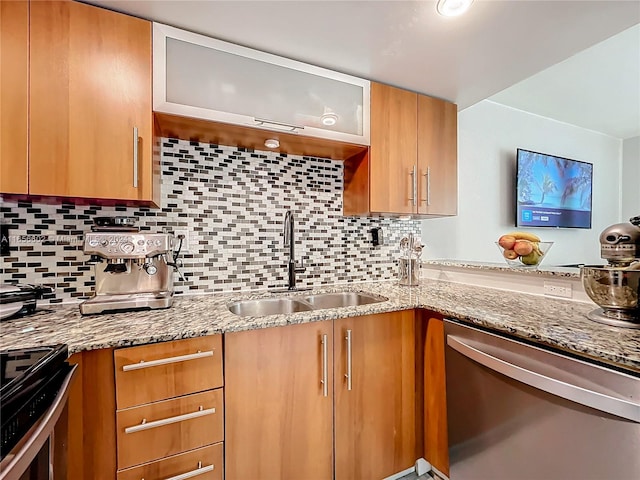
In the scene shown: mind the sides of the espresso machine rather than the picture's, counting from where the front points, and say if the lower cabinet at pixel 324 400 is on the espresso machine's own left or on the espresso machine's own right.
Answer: on the espresso machine's own left

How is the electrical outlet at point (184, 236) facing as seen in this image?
toward the camera

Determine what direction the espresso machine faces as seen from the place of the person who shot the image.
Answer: facing the viewer

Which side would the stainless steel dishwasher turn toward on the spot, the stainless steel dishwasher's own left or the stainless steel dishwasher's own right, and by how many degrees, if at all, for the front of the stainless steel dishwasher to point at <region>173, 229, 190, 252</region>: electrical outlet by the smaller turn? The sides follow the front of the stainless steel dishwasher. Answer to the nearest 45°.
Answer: approximately 45° to the stainless steel dishwasher's own right

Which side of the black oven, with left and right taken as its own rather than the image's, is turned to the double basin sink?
front

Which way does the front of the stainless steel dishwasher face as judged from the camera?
facing the viewer and to the left of the viewer

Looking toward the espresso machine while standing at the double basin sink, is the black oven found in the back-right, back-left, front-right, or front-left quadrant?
front-left

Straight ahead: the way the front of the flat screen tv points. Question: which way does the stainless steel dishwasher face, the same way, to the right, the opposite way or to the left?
to the right

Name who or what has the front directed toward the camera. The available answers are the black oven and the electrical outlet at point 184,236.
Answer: the electrical outlet

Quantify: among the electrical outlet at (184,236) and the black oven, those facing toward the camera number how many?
1

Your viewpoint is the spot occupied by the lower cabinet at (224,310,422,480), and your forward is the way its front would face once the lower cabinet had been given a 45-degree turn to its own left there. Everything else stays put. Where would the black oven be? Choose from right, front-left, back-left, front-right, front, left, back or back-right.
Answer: back-right

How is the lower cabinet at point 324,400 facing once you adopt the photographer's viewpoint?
facing the viewer and to the right of the viewer

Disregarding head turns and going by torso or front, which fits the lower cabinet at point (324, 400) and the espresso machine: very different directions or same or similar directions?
same or similar directions

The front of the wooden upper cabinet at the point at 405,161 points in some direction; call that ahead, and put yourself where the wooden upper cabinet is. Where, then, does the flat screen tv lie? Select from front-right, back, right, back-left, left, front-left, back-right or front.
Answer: left
